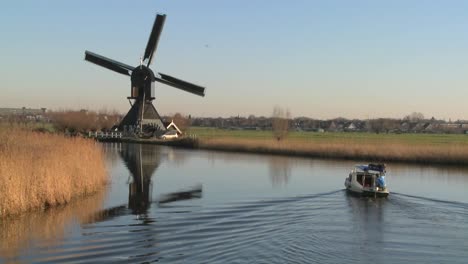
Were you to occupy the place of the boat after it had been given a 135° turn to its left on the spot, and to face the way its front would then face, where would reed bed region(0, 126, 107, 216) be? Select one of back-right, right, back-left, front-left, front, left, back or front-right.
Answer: front-right

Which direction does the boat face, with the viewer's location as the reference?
facing away from the viewer and to the left of the viewer
